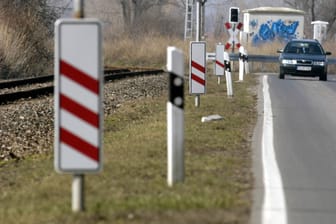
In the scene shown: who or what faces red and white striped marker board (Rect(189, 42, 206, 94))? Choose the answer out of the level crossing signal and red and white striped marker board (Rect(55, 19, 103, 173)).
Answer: the level crossing signal

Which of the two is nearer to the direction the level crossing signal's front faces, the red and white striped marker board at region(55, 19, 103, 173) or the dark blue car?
the red and white striped marker board

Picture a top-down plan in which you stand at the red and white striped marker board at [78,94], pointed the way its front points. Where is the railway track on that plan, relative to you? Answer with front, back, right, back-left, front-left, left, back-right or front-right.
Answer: back

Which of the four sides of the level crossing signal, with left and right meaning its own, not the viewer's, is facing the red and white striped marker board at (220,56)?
front

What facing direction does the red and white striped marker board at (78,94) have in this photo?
toward the camera

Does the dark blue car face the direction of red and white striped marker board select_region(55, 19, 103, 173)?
yes

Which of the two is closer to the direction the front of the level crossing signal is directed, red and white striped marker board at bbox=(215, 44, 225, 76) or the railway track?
the red and white striped marker board

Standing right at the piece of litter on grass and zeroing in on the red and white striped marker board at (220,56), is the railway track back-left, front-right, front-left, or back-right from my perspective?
front-left

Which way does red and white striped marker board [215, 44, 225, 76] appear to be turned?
toward the camera

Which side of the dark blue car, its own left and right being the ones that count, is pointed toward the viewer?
front

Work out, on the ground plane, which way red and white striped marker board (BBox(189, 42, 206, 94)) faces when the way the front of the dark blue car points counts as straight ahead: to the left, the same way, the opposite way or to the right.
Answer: the same way

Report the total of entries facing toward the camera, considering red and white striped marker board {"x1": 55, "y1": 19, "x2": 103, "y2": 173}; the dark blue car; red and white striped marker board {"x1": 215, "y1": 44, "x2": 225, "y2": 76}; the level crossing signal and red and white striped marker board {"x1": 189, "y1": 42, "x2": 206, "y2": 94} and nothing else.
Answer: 5

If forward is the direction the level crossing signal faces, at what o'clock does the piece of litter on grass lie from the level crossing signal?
The piece of litter on grass is roughly at 12 o'clock from the level crossing signal.

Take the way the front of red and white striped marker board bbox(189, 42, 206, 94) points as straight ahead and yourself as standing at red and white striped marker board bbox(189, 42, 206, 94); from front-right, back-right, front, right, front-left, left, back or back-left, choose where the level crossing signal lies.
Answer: back

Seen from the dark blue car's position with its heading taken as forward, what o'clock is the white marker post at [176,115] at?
The white marker post is roughly at 12 o'clock from the dark blue car.

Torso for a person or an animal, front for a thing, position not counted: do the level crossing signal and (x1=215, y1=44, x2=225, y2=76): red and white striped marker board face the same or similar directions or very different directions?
same or similar directions

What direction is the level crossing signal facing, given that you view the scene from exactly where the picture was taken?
facing the viewer

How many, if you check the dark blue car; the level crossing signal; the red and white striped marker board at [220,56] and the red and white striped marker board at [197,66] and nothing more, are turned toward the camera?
4
